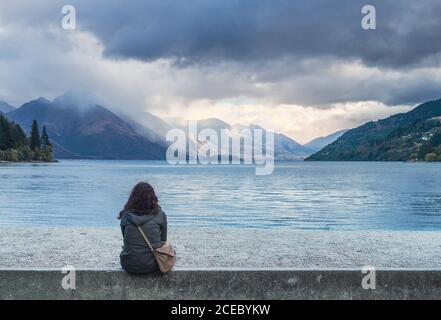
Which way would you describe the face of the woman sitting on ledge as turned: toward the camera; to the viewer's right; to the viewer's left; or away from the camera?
away from the camera

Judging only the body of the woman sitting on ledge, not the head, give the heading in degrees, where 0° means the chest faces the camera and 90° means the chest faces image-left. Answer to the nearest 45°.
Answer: approximately 180°
